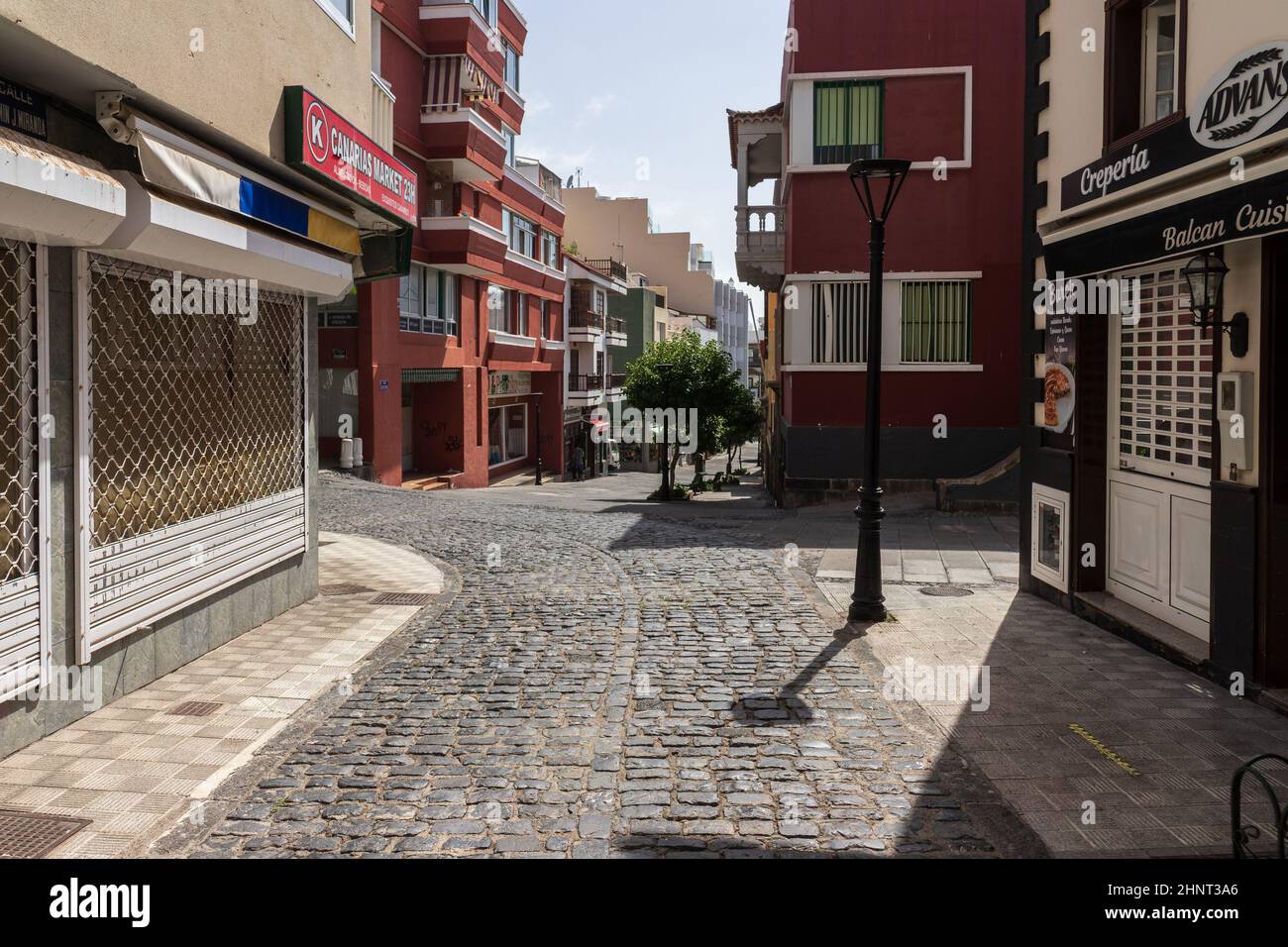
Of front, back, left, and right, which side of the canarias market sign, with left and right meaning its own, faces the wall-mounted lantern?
front

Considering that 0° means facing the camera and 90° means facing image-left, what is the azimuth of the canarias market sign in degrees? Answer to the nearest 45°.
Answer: approximately 315°

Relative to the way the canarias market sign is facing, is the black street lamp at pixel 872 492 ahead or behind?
ahead
